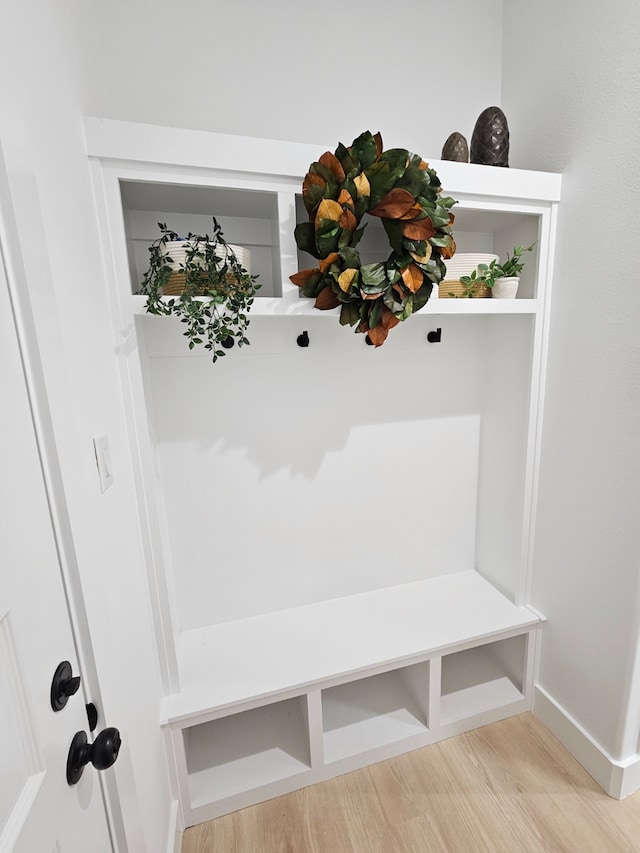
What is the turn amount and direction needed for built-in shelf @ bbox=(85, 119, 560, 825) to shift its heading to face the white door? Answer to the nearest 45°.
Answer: approximately 45° to its right

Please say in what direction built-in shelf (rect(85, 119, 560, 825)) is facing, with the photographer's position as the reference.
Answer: facing the viewer and to the right of the viewer

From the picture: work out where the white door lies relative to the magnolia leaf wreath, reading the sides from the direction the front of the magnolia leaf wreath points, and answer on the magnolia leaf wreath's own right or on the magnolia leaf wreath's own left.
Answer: on the magnolia leaf wreath's own right

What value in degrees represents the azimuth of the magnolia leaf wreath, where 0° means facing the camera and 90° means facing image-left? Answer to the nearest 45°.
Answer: approximately 315°
